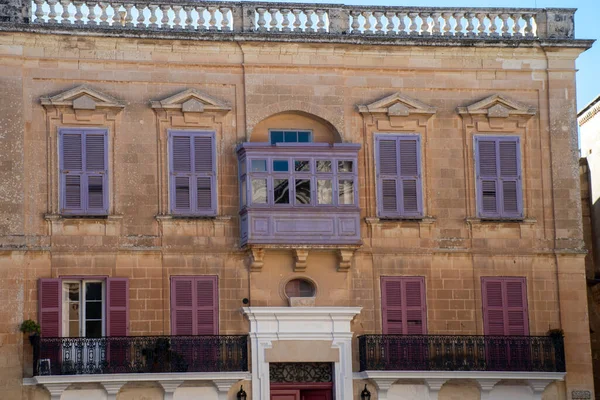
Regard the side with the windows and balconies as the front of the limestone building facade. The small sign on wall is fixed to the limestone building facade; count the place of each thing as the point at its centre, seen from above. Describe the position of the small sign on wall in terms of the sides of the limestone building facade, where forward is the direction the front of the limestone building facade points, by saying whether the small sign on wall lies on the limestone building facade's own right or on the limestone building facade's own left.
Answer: on the limestone building facade's own left

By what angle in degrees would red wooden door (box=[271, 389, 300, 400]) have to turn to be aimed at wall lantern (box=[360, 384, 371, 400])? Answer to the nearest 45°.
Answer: approximately 90° to its left

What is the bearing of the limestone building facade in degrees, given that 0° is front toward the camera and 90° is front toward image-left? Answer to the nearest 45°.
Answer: approximately 0°

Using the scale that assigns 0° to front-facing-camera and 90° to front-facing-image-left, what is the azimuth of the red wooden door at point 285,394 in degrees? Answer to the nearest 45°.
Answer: approximately 0°

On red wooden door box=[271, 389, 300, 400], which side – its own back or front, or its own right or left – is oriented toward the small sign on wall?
left
